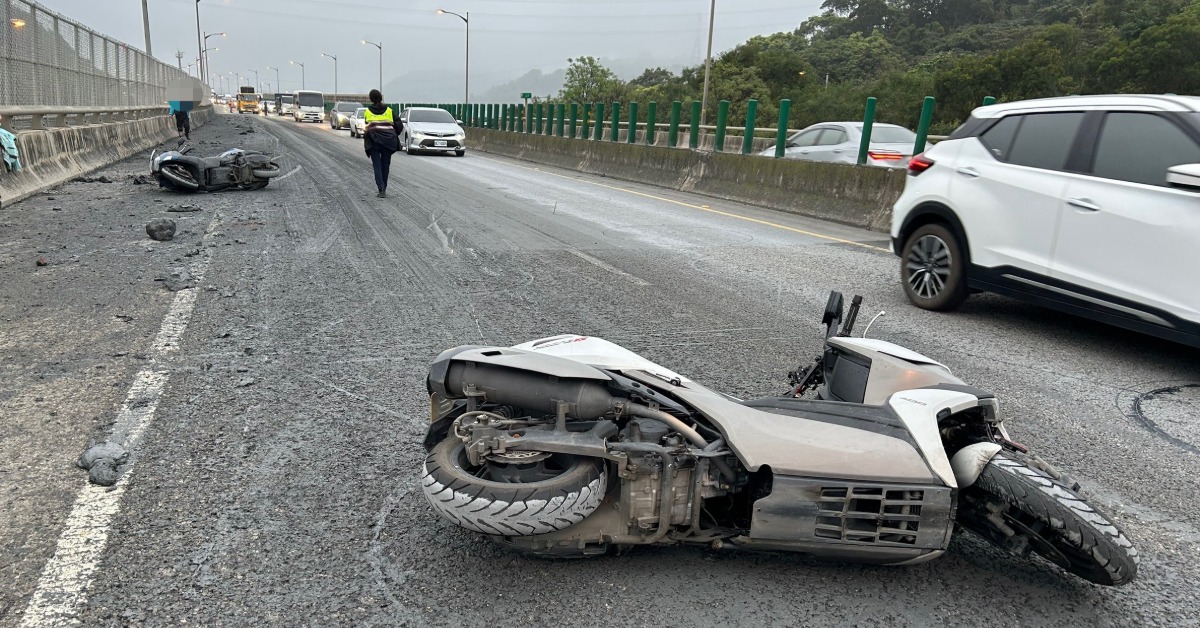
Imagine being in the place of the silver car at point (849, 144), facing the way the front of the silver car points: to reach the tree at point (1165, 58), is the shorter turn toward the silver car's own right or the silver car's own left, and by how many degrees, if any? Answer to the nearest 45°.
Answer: approximately 90° to the silver car's own right

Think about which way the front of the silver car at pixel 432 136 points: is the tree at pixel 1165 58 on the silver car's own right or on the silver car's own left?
on the silver car's own left

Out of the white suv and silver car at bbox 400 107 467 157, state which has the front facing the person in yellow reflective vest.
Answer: the silver car

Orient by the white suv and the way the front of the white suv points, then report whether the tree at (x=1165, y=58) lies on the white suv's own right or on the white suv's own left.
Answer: on the white suv's own left

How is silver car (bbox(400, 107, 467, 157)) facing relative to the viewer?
toward the camera

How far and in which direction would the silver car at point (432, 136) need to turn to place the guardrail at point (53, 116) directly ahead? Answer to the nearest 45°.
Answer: approximately 45° to its right

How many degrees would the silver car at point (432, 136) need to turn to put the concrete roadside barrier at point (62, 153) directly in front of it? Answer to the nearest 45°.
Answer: approximately 45° to its right

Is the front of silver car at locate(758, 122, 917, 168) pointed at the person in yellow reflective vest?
no

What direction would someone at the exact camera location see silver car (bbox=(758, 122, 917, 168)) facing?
facing away from the viewer and to the left of the viewer

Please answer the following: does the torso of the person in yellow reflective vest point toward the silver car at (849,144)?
no

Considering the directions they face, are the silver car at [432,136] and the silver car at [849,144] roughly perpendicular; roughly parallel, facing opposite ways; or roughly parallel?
roughly parallel, facing opposite ways

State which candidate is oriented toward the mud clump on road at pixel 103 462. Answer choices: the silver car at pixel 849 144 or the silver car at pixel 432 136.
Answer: the silver car at pixel 432 136
